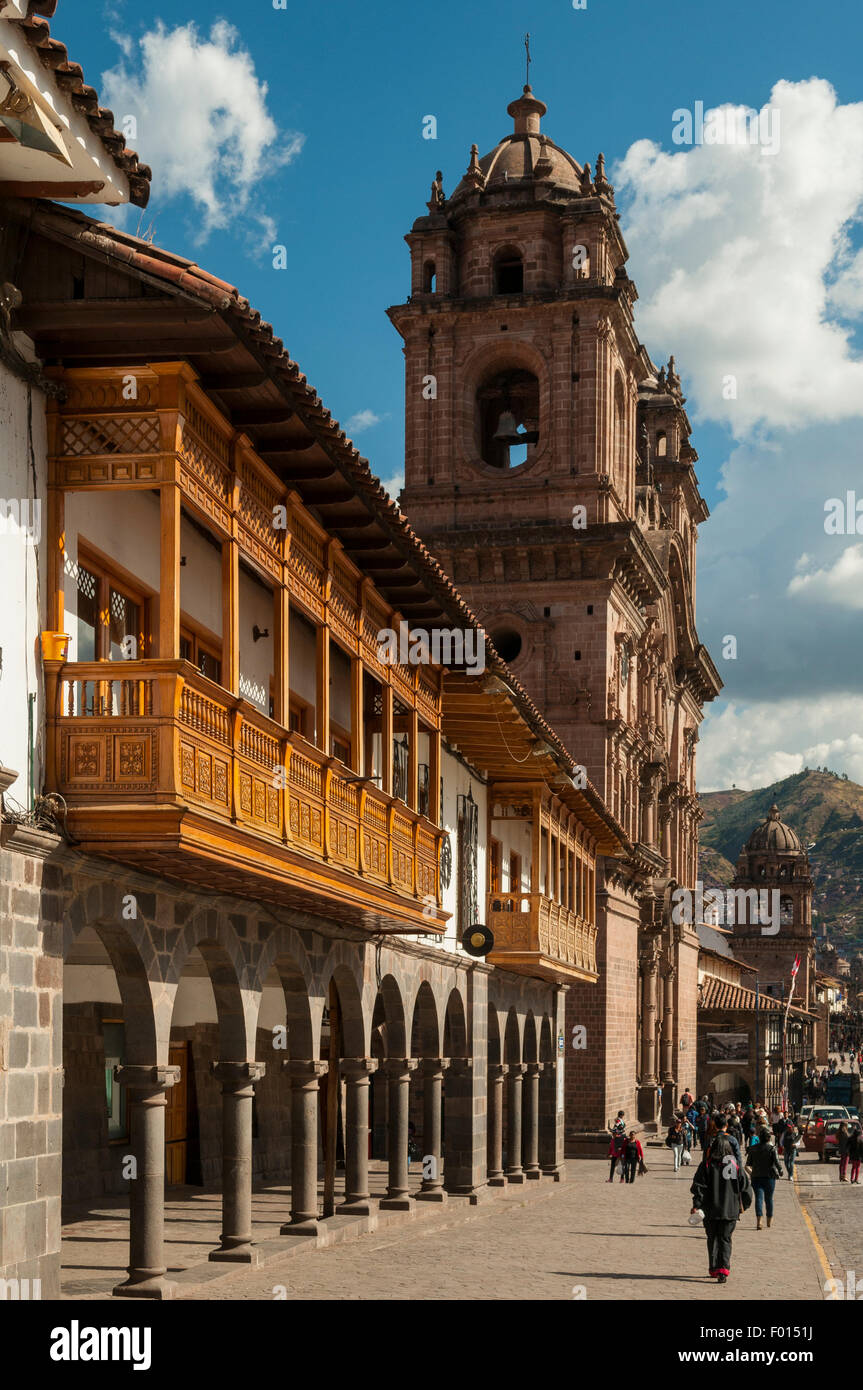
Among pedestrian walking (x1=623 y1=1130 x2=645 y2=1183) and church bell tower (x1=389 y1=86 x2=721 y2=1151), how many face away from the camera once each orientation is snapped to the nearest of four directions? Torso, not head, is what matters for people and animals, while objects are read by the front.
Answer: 0

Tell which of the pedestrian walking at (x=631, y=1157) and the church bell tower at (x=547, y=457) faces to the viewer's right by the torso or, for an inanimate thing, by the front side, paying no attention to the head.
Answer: the church bell tower

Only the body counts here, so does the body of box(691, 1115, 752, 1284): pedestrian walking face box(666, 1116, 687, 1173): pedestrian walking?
yes

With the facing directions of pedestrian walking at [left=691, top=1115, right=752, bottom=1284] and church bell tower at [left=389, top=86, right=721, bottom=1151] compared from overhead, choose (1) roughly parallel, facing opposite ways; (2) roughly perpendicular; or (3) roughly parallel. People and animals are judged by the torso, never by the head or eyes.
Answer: roughly perpendicular

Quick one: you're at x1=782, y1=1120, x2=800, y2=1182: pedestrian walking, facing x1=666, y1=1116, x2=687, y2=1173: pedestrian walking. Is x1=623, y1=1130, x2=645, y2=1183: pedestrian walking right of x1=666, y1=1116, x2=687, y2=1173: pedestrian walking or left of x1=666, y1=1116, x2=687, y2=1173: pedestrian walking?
left

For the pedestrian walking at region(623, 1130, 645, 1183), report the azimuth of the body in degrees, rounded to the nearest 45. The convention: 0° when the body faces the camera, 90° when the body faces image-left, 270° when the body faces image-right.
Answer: approximately 0°

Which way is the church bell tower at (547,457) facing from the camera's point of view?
to the viewer's right

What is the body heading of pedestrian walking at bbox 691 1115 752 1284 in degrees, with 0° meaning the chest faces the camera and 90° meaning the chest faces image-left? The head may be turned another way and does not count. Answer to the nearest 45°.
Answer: approximately 180°

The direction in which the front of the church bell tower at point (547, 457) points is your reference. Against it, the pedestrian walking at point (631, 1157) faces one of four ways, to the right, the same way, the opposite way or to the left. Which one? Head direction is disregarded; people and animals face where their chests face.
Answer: to the right
